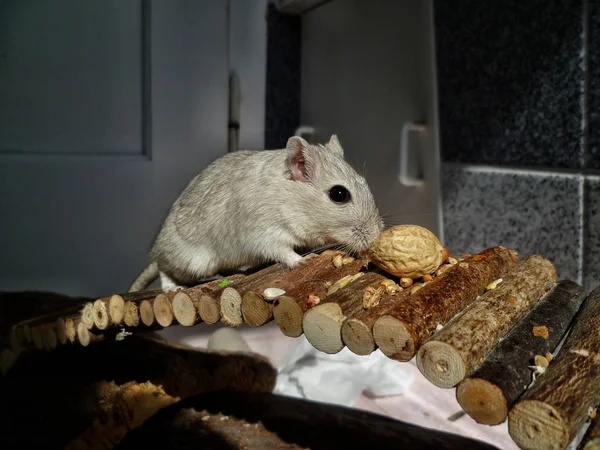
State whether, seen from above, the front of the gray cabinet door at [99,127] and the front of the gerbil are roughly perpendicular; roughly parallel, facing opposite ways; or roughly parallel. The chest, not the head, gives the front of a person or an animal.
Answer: roughly perpendicular

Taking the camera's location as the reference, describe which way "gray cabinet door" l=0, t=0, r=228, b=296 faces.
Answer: facing the viewer

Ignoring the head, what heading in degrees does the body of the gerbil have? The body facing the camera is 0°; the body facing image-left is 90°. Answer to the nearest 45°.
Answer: approximately 270°

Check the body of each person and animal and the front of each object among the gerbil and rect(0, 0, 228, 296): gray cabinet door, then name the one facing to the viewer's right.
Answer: the gerbil

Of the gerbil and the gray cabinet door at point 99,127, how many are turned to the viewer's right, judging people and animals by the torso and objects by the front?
1
